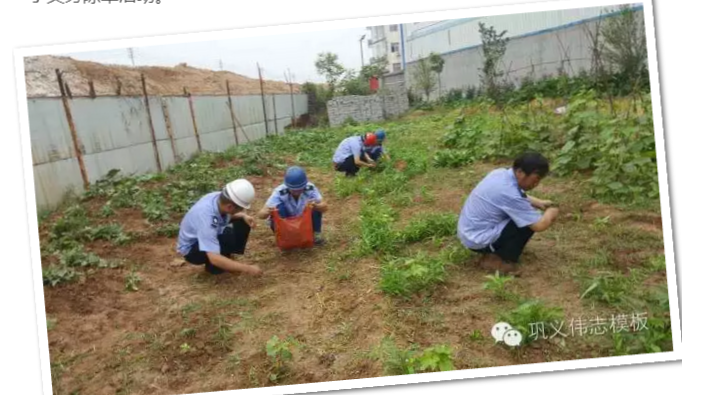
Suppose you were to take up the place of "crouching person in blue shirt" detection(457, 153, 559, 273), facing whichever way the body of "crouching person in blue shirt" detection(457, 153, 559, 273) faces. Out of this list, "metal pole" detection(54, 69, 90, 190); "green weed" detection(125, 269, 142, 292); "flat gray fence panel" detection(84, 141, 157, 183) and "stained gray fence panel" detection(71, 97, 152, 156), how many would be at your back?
4

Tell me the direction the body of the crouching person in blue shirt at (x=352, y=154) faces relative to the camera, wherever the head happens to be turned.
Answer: to the viewer's right

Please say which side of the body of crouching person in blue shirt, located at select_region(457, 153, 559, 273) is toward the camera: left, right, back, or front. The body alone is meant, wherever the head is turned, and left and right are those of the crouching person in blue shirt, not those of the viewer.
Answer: right

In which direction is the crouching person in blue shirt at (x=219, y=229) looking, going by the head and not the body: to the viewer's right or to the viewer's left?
to the viewer's right

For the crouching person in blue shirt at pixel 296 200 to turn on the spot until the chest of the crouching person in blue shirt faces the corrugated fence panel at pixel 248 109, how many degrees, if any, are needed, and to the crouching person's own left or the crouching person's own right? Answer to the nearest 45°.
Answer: approximately 180°

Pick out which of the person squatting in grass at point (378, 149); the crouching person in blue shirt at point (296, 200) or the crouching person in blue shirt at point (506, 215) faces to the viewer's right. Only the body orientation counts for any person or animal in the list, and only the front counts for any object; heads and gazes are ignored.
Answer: the crouching person in blue shirt at point (506, 215)

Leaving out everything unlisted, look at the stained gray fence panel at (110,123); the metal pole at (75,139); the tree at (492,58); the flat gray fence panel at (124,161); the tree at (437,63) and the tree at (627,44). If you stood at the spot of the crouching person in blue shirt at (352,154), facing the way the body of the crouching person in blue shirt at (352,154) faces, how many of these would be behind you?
3

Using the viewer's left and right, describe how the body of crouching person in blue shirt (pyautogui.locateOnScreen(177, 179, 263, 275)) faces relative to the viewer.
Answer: facing to the right of the viewer

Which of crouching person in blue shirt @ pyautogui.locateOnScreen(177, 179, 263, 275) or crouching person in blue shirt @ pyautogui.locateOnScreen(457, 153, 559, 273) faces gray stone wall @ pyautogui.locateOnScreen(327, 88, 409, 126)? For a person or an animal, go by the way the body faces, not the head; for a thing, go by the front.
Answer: crouching person in blue shirt @ pyautogui.locateOnScreen(177, 179, 263, 275)
